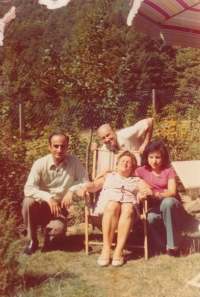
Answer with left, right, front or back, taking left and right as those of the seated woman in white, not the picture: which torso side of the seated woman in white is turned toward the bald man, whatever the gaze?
back

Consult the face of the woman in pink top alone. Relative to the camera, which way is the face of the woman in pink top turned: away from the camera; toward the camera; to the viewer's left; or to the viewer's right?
toward the camera

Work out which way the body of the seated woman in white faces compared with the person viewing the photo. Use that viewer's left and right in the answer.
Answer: facing the viewer

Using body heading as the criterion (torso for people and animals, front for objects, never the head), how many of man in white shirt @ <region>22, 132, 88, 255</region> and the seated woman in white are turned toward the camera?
2

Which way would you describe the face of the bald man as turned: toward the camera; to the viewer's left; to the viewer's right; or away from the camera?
toward the camera

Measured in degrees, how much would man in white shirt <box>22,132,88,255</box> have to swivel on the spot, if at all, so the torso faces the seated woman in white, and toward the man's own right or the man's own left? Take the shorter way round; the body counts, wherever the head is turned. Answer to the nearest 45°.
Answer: approximately 45° to the man's own left

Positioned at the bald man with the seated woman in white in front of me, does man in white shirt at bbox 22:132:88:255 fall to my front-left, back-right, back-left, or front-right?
front-right

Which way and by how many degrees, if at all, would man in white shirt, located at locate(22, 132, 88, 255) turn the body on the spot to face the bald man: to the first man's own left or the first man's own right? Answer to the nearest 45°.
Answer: approximately 135° to the first man's own left

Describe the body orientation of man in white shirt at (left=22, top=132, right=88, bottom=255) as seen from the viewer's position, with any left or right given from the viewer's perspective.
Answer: facing the viewer

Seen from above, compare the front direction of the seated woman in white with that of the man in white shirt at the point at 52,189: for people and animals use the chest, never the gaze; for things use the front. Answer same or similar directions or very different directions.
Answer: same or similar directions

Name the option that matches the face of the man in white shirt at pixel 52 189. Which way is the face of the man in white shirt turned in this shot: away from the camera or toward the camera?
toward the camera
